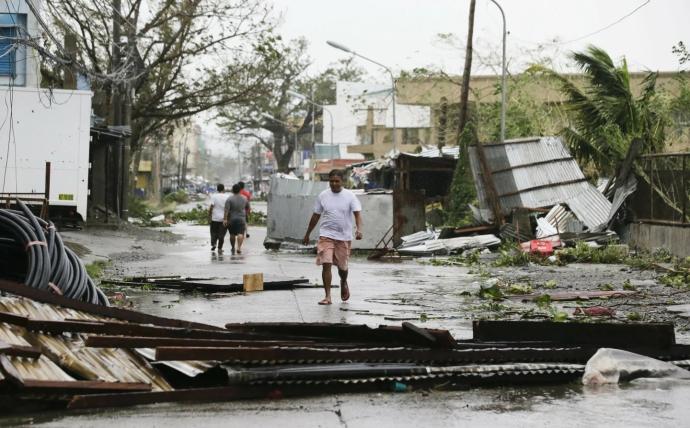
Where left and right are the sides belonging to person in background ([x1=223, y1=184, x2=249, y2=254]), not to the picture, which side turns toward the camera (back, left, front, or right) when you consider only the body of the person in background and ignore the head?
back

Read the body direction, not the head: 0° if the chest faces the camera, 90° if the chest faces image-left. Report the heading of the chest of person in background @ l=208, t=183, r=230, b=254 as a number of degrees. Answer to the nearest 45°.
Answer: approximately 180°

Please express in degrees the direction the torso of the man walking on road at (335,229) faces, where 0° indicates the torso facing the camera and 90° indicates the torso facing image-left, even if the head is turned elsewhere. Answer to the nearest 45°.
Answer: approximately 0°

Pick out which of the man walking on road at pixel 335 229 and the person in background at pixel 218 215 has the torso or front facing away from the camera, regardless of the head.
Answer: the person in background

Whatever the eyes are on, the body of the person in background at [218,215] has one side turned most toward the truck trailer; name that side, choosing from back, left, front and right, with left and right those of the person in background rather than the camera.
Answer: left

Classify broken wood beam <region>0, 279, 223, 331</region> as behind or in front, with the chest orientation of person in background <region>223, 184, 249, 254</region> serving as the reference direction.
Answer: behind

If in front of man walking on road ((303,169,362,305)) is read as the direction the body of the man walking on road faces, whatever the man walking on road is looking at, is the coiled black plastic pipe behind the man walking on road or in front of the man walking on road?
in front

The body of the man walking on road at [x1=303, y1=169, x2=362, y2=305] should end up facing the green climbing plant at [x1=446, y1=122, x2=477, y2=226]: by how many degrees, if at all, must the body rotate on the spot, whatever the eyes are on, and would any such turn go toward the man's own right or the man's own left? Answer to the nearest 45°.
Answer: approximately 180°

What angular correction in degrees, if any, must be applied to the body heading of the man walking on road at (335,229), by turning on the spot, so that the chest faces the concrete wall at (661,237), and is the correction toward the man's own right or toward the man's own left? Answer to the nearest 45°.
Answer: approximately 135° to the man's own left

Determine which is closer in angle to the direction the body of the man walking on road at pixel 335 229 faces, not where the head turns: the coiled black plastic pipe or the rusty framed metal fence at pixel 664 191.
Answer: the coiled black plastic pipe

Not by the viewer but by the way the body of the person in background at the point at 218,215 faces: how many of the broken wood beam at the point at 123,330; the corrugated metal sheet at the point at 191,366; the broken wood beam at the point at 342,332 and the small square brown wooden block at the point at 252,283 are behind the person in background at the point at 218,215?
4

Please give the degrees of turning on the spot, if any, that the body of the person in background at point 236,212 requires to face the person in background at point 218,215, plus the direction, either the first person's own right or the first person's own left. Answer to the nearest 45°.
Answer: approximately 45° to the first person's own left

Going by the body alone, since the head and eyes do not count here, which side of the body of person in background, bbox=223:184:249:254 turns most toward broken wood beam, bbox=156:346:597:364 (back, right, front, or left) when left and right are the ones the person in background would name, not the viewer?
back

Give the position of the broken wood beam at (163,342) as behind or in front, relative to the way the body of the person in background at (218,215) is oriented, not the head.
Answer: behind

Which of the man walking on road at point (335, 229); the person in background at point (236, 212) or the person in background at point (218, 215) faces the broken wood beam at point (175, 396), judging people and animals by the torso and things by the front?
the man walking on road
